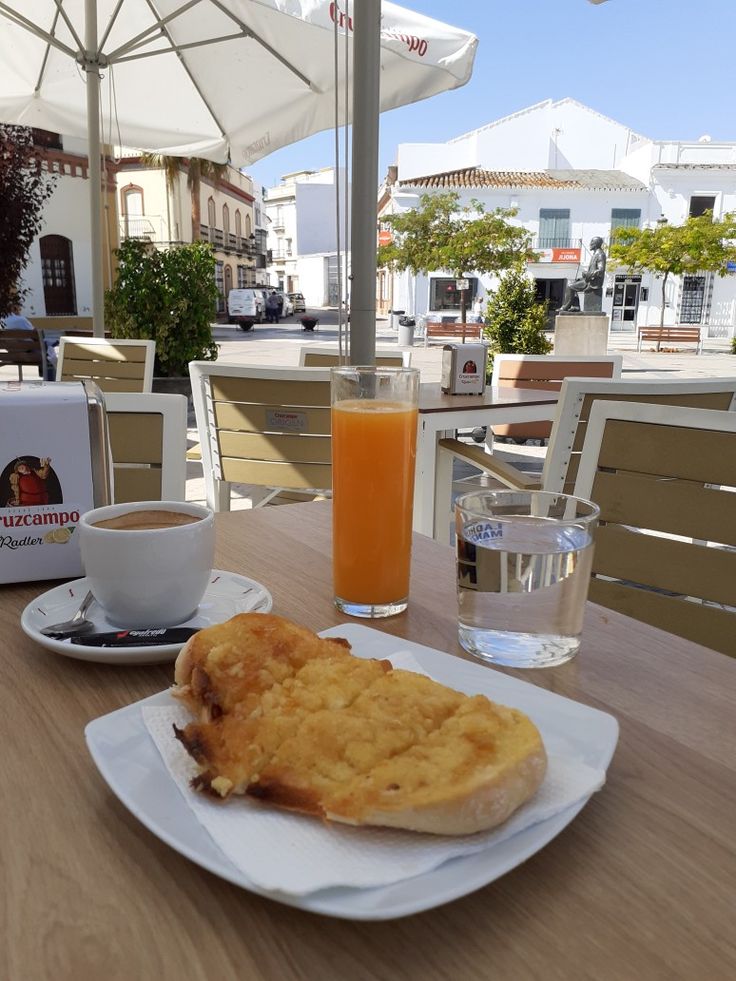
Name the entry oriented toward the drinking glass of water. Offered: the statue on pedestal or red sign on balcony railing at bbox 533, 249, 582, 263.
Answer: the red sign on balcony railing

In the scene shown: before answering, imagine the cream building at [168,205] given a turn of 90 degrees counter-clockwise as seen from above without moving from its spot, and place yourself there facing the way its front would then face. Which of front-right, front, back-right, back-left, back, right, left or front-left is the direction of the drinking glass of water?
back-right

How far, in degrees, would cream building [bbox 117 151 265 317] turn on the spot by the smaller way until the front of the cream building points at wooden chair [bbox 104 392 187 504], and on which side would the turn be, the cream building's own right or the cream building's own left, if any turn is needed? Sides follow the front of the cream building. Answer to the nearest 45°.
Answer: approximately 45° to the cream building's own right

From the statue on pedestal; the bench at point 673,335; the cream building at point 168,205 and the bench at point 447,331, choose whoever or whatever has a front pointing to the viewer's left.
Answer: the statue on pedestal

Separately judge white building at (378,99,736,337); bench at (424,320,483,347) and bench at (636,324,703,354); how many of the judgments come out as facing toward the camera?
3

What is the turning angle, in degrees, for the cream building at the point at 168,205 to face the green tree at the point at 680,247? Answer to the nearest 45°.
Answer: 0° — it already faces it

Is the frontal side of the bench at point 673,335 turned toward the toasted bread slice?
yes

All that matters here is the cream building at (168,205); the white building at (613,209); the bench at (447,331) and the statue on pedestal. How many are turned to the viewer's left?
1

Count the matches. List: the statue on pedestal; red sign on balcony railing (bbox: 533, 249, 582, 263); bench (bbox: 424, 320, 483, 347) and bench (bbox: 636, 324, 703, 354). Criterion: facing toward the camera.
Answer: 3

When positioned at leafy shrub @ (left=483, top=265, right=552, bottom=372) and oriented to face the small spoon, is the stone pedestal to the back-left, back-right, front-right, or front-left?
back-left

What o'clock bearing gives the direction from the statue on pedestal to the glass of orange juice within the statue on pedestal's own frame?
The glass of orange juice is roughly at 9 o'clock from the statue on pedestal.

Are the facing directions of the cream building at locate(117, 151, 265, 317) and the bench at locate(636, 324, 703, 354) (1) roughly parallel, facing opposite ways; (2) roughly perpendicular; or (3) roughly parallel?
roughly perpendicular

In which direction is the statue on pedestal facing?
to the viewer's left
